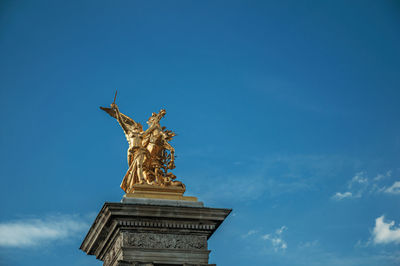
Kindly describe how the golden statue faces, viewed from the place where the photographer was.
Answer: facing the viewer
